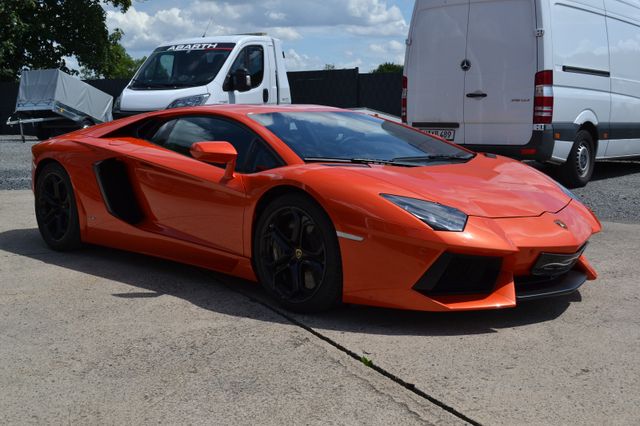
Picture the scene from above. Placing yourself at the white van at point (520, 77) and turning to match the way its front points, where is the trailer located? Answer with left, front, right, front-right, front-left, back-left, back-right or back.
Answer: left

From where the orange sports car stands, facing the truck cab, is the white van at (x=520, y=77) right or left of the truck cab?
right

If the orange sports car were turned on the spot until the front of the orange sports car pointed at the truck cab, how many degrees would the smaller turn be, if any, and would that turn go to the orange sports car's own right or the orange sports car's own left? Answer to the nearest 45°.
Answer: approximately 135° to the orange sports car's own left

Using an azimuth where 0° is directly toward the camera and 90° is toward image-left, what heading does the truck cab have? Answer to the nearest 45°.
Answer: approximately 45°

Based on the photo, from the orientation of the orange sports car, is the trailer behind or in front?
behind

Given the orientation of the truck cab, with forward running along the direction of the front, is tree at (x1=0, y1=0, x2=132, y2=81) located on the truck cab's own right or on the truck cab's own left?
on the truck cab's own right

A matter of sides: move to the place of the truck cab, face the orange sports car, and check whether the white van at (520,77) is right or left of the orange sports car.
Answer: left

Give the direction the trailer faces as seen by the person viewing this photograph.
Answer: facing the viewer and to the left of the viewer

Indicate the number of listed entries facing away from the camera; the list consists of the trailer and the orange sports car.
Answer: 0

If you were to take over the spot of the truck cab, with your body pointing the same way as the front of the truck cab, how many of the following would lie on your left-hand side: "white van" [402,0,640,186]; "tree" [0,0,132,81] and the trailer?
1

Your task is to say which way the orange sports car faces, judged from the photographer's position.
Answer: facing the viewer and to the right of the viewer

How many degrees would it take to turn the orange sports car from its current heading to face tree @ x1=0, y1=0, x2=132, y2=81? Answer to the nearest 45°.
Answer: approximately 135° to its left
